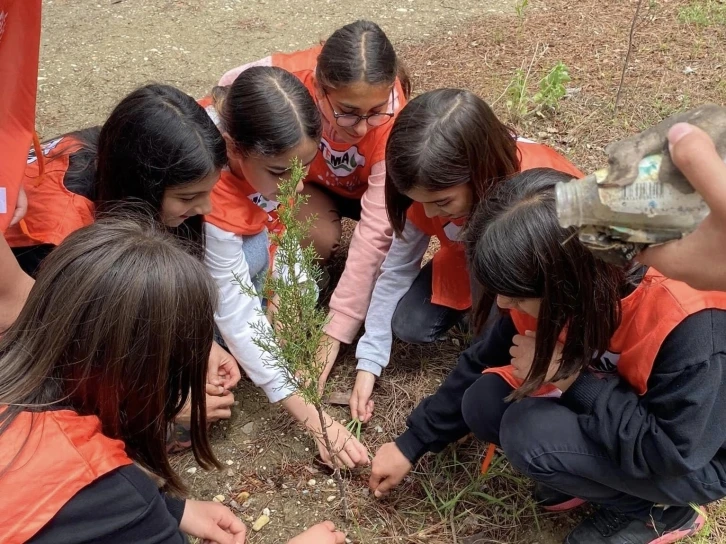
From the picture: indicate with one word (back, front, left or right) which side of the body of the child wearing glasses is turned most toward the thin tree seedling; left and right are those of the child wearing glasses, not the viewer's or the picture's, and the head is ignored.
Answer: front

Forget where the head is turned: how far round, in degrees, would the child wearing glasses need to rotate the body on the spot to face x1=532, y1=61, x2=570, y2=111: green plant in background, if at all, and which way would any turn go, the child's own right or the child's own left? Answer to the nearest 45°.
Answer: approximately 135° to the child's own left

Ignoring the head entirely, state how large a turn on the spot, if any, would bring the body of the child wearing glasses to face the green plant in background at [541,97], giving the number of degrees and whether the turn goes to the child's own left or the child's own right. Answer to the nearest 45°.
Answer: approximately 135° to the child's own left

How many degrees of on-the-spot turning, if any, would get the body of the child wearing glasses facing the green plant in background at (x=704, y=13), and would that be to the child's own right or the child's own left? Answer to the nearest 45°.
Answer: approximately 135° to the child's own left

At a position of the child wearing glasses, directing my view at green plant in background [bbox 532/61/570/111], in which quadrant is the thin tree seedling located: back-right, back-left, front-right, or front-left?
back-right

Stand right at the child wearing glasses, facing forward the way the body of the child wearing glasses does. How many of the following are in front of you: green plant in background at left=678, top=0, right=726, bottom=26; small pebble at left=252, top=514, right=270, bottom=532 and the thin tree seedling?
2

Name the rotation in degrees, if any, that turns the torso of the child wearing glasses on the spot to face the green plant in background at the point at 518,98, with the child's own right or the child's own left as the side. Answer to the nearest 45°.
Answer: approximately 135° to the child's own left

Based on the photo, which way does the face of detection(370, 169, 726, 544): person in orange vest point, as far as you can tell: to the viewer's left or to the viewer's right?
to the viewer's left

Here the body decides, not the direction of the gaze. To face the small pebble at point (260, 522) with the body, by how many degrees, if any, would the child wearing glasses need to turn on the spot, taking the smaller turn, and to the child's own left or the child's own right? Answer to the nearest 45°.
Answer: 0° — they already face it

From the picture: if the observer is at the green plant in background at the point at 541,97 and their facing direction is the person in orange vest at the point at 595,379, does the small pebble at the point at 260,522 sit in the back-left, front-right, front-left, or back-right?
front-right

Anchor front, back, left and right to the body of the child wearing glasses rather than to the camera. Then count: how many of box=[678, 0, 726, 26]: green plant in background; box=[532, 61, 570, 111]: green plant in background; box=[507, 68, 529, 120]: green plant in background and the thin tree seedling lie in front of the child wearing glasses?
1

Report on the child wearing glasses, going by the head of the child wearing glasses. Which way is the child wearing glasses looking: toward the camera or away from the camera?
toward the camera

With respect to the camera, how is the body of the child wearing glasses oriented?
toward the camera
